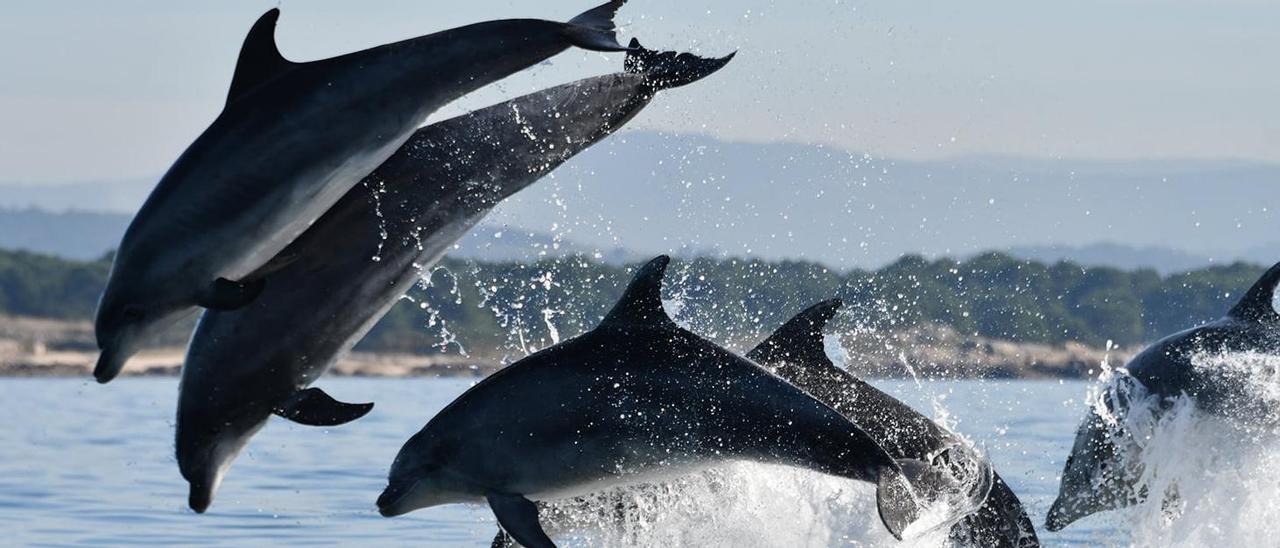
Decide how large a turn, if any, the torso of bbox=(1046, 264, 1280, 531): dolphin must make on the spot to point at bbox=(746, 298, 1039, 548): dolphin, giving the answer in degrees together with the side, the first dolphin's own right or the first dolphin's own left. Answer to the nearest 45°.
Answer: approximately 45° to the first dolphin's own left

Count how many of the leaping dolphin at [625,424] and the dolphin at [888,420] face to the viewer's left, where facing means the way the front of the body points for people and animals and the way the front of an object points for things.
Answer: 2

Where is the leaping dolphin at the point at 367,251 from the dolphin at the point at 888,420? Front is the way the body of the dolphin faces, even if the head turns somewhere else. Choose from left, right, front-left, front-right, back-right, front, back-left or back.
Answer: front-left

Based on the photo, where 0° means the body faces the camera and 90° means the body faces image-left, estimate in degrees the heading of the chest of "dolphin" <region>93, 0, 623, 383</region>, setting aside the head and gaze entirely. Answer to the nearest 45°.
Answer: approximately 90°

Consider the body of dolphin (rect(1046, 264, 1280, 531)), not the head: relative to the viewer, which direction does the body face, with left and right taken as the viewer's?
facing to the left of the viewer

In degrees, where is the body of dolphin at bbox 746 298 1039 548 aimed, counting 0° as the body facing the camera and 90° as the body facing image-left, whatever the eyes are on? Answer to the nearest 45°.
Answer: approximately 90°

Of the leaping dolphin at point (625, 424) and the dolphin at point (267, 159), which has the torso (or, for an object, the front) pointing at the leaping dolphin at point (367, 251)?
the leaping dolphin at point (625, 424)

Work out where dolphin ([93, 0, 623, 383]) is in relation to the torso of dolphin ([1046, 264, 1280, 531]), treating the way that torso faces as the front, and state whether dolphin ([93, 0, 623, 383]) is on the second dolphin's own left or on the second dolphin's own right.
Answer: on the second dolphin's own left

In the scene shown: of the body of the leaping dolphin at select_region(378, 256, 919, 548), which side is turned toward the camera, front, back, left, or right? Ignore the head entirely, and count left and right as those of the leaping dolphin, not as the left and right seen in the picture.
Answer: left
